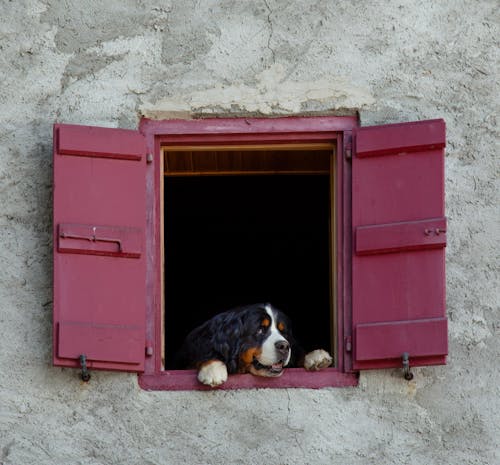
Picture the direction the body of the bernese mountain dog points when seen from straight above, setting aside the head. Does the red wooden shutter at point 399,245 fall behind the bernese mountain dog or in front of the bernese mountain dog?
in front

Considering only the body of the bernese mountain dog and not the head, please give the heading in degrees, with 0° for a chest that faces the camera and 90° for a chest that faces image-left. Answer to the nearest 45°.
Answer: approximately 315°

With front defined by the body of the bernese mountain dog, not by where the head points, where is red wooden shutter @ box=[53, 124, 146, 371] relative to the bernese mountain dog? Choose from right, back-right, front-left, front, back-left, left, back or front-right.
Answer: right

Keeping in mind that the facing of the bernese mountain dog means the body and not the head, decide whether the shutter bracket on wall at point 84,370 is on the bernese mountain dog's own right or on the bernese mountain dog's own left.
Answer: on the bernese mountain dog's own right
